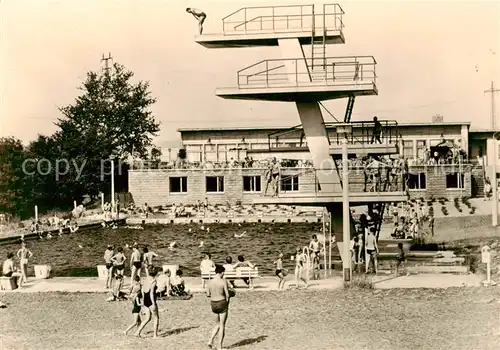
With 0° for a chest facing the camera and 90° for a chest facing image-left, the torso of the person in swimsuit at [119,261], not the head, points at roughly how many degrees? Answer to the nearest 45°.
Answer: approximately 180°

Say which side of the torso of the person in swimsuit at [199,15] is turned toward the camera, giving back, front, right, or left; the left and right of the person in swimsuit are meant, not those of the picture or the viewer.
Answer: left

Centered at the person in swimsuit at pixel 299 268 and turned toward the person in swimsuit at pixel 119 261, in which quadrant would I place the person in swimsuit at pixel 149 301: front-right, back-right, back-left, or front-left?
front-left

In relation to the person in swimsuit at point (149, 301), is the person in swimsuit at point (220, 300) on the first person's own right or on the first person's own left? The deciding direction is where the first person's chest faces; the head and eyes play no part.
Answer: on the first person's own right

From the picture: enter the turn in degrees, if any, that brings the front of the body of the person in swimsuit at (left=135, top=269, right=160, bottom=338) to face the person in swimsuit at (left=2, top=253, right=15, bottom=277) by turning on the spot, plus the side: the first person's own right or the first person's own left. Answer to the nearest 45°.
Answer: approximately 90° to the first person's own left

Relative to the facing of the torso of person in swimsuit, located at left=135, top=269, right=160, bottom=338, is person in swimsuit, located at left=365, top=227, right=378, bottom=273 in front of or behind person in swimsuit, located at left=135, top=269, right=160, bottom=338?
in front

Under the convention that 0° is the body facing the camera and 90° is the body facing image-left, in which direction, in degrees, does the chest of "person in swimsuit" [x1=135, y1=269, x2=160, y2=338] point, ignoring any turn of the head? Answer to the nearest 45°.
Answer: approximately 225°

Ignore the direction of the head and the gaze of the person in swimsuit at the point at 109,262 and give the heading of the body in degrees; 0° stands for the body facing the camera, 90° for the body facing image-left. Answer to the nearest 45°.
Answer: approximately 180°

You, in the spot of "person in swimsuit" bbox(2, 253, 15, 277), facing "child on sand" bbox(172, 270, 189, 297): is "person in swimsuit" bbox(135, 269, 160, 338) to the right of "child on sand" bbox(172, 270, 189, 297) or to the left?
right

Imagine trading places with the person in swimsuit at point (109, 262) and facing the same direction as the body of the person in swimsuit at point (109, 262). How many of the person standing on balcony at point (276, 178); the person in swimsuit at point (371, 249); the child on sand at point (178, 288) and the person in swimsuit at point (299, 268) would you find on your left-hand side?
0

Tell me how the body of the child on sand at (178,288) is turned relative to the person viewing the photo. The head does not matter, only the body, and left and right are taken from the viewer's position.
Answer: facing away from the viewer

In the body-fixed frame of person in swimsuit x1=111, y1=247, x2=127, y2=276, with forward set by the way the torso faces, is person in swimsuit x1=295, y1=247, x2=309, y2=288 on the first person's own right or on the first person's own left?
on the first person's own right

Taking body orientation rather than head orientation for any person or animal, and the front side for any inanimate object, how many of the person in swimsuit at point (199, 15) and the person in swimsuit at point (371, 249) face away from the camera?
1

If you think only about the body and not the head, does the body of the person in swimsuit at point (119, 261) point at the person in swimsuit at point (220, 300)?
no

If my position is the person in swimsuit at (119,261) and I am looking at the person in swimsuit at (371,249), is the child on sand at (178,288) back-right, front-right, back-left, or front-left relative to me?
front-right
